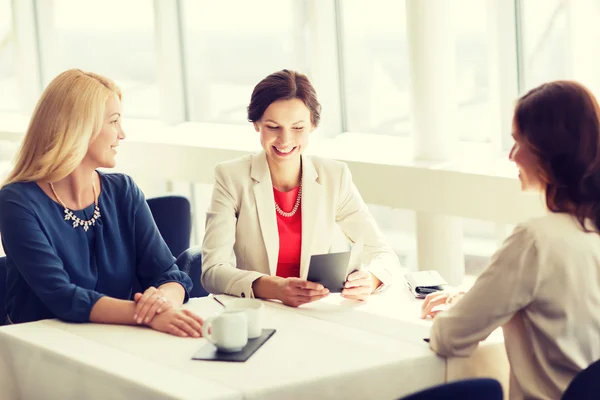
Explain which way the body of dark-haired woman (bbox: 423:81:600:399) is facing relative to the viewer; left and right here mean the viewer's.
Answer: facing away from the viewer and to the left of the viewer

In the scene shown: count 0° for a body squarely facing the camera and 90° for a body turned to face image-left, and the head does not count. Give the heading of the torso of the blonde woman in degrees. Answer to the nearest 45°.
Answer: approximately 315°

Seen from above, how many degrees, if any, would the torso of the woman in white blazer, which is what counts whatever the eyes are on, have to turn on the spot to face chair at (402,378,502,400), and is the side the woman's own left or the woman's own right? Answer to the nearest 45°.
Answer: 0° — they already face it

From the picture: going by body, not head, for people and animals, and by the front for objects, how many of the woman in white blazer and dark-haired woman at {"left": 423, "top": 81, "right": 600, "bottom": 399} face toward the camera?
1

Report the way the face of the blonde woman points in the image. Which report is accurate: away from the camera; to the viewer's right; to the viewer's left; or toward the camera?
to the viewer's right

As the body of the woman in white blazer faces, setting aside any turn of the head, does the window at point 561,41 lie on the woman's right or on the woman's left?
on the woman's left

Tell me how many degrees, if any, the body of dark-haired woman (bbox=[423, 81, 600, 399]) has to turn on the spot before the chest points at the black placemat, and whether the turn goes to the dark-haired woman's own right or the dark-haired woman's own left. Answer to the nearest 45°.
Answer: approximately 45° to the dark-haired woman's own left
